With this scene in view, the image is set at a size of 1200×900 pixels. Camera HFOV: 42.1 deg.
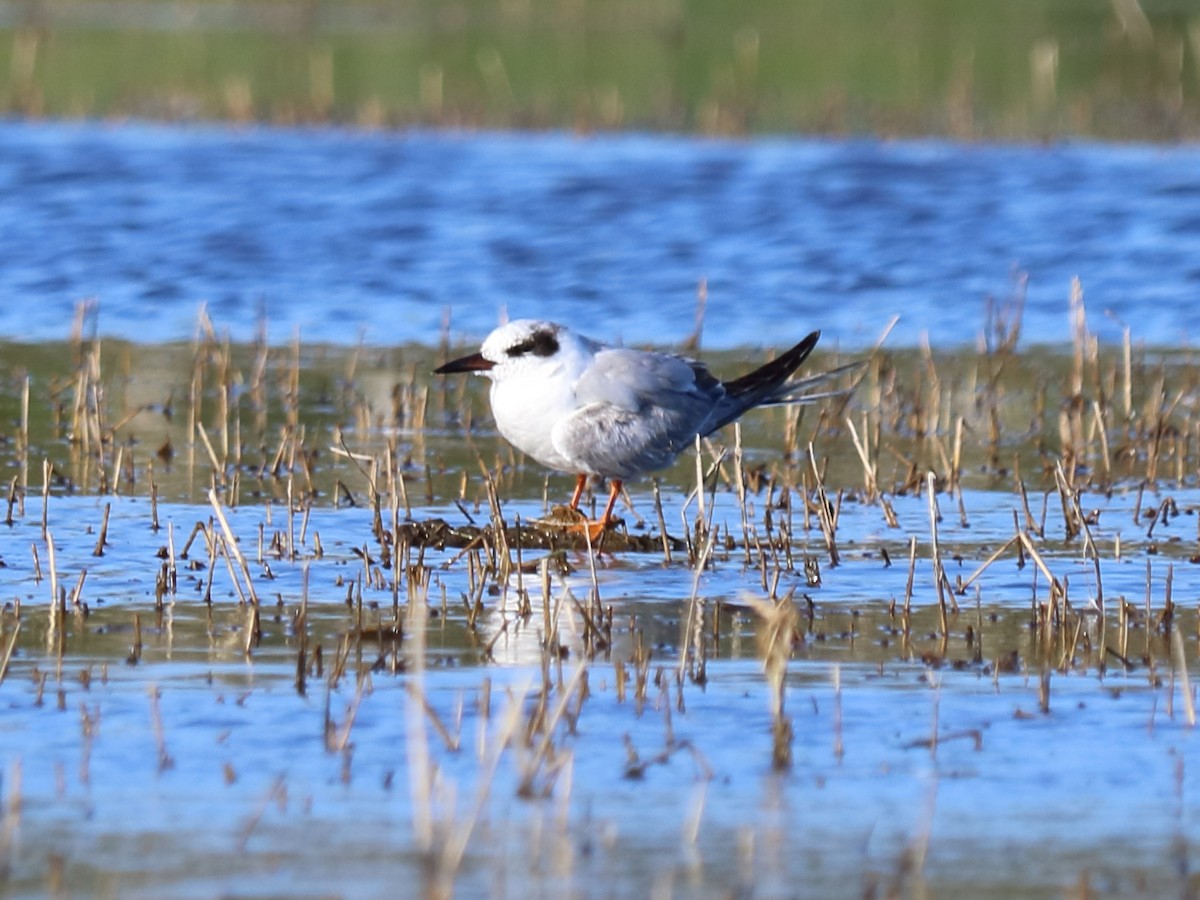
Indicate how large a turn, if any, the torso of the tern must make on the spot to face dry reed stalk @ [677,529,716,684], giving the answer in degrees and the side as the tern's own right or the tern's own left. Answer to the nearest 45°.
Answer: approximately 90° to the tern's own left

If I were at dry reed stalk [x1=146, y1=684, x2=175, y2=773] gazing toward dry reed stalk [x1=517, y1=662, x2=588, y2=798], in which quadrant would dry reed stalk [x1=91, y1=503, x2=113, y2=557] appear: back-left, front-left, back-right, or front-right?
back-left

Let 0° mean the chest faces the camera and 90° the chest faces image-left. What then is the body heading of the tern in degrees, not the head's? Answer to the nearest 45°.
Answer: approximately 90°

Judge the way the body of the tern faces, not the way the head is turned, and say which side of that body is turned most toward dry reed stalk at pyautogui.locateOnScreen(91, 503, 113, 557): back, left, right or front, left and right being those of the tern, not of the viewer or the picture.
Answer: front

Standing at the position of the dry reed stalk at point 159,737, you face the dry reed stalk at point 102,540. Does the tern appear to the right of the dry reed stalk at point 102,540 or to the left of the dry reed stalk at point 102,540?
right

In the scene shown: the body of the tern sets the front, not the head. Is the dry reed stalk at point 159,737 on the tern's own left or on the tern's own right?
on the tern's own left

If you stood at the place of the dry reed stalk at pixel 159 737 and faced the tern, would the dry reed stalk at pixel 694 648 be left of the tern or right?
right

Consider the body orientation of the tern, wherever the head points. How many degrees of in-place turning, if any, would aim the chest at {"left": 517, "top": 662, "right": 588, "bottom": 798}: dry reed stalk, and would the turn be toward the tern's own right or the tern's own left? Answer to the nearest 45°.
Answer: approximately 90° to the tern's own left
